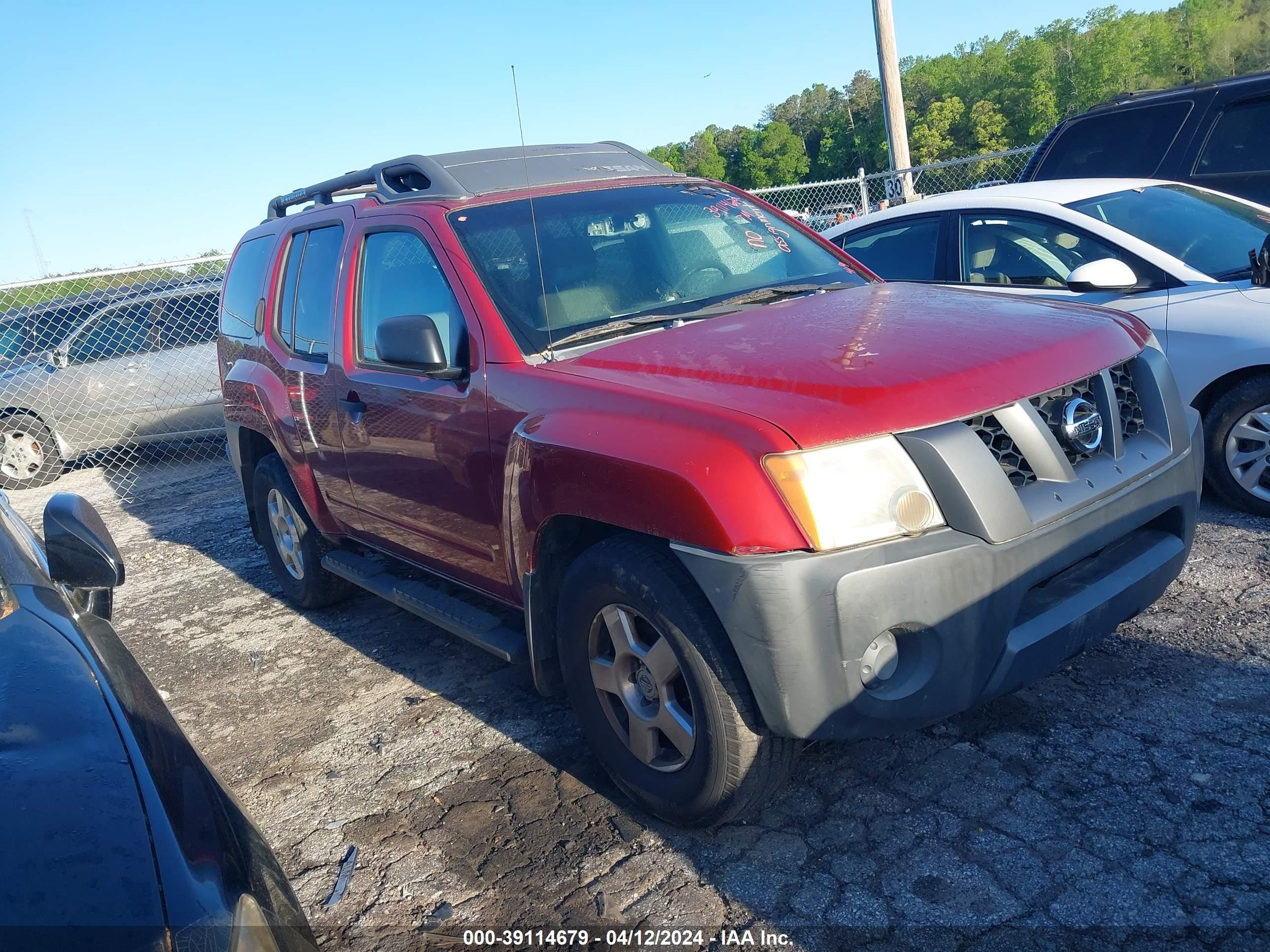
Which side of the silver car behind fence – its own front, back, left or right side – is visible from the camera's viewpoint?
left

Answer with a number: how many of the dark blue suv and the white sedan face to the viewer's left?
0

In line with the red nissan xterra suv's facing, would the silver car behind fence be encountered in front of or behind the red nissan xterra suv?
behind

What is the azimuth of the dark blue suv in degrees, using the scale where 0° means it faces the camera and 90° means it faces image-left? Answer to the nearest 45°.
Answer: approximately 315°

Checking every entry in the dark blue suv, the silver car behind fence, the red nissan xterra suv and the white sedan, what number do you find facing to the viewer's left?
1

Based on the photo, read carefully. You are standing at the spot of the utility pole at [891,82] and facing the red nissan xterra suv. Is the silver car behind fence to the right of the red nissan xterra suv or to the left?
right

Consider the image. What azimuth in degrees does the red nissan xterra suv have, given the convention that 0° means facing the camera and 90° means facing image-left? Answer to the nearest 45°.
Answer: approximately 315°

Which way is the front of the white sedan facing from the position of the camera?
facing the viewer and to the right of the viewer

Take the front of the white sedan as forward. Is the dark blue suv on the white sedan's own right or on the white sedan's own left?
on the white sedan's own left

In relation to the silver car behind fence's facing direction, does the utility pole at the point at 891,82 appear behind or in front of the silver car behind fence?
behind
